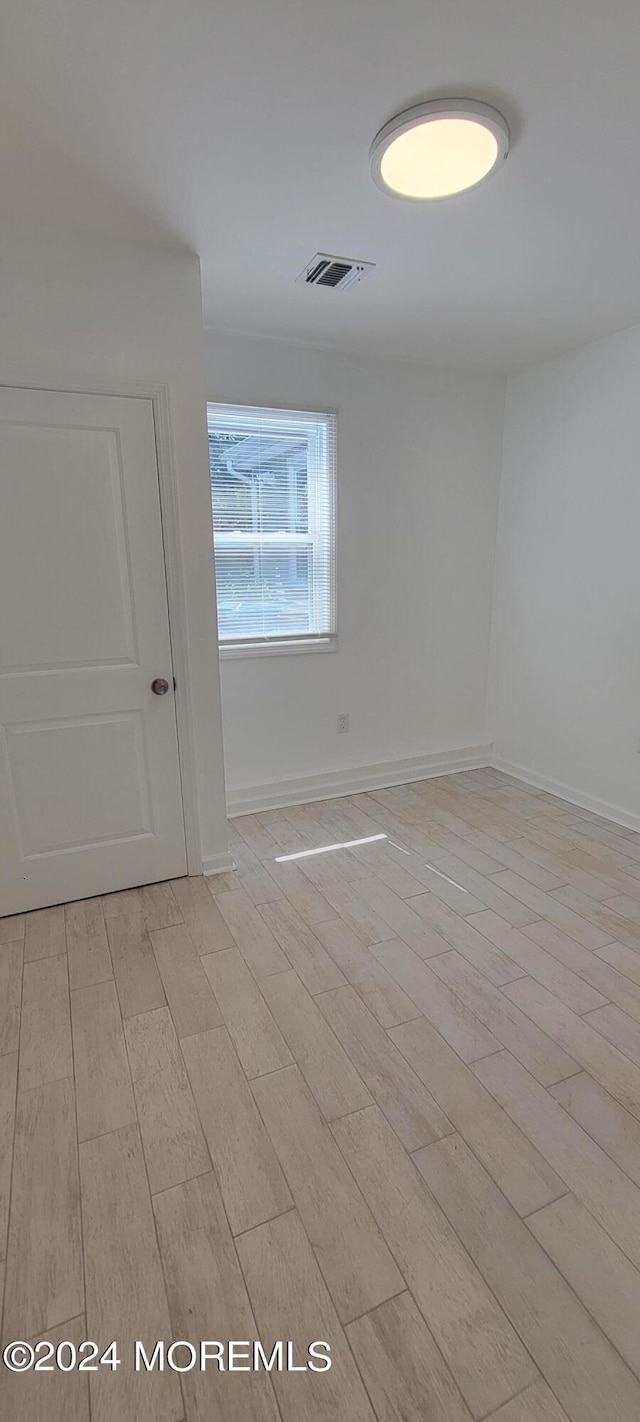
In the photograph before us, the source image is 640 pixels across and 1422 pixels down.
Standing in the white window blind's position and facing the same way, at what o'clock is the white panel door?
The white panel door is roughly at 1 o'clock from the white window blind.

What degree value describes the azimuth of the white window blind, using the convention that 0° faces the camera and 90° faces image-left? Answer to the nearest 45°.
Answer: approximately 0°

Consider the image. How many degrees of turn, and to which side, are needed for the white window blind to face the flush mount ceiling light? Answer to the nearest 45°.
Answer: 0° — it already faces it
